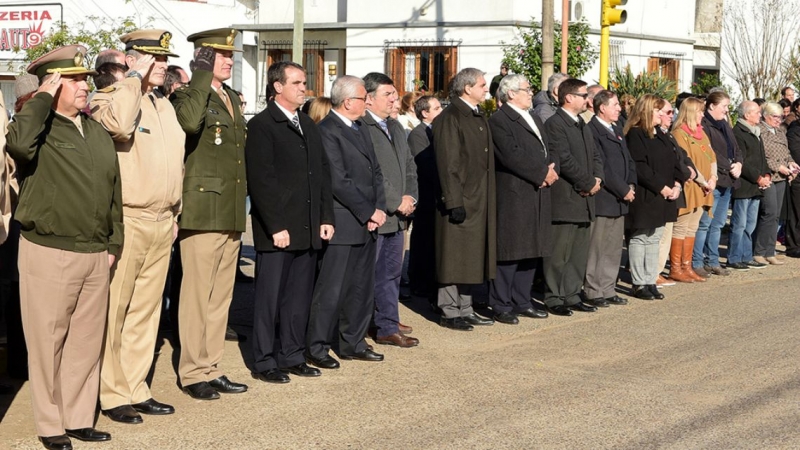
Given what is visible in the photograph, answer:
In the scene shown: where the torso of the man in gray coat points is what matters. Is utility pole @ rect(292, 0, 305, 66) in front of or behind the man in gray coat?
behind

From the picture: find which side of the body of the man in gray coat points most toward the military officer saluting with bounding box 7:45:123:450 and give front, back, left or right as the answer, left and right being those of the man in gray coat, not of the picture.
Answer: right

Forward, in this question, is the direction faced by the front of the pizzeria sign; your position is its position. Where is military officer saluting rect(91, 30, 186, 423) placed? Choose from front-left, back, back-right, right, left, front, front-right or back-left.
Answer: front

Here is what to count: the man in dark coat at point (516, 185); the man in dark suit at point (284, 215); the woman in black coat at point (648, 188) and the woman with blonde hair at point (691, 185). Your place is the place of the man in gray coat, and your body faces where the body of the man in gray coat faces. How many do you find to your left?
3
